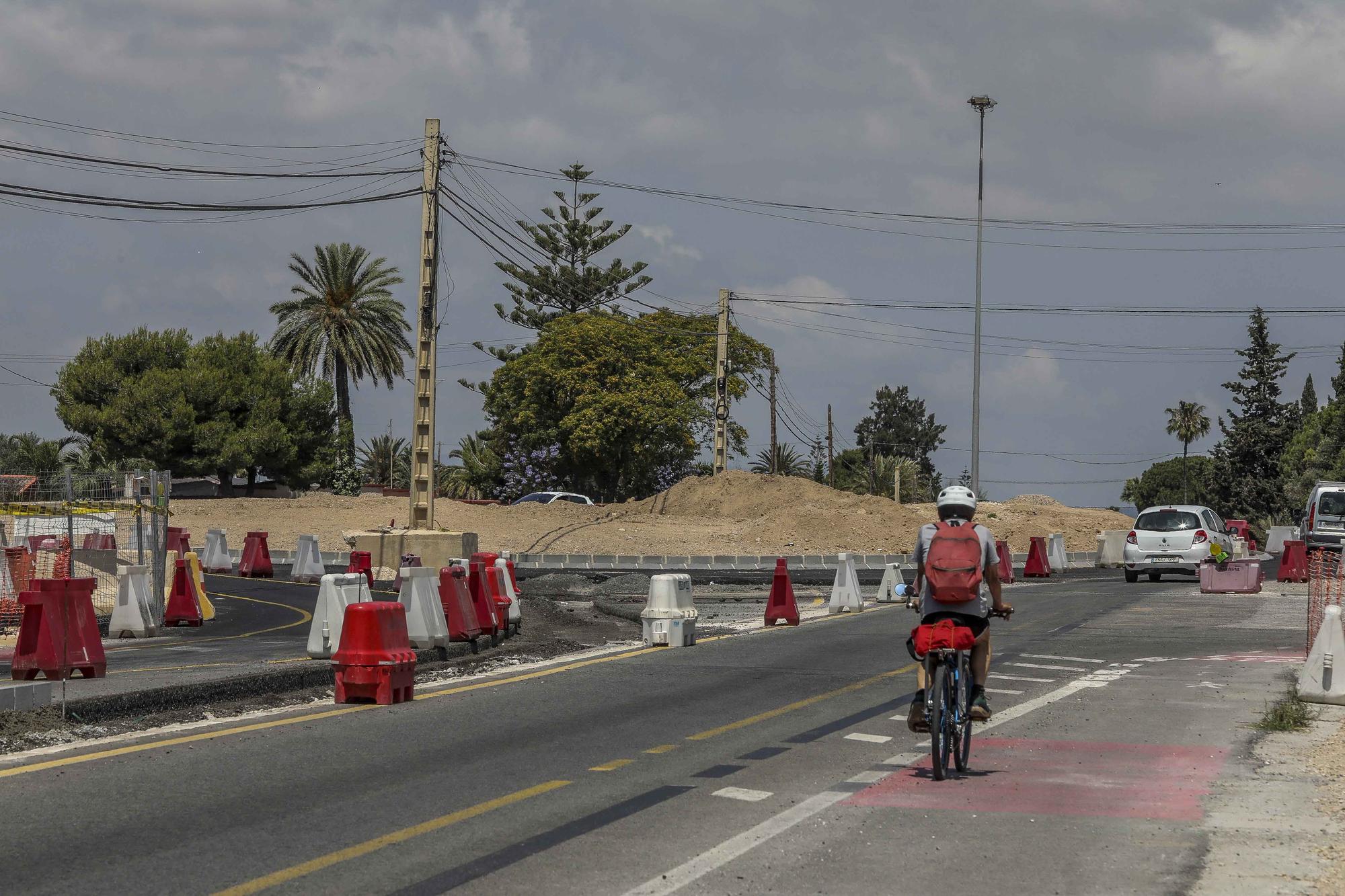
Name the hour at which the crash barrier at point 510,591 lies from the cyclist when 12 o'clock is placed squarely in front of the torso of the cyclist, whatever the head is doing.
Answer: The crash barrier is roughly at 11 o'clock from the cyclist.

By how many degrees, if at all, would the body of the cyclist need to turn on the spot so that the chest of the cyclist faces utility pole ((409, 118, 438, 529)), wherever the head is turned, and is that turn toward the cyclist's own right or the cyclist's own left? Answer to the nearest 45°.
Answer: approximately 45° to the cyclist's own left

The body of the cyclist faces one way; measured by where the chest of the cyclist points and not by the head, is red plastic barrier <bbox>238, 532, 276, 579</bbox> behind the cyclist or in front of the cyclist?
in front

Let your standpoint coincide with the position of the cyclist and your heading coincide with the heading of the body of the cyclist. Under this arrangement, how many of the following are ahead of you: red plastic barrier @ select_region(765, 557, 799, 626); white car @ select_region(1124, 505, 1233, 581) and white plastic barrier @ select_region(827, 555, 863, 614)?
3

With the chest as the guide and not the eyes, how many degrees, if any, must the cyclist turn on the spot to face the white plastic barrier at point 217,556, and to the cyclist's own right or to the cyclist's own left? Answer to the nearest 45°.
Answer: approximately 45° to the cyclist's own left

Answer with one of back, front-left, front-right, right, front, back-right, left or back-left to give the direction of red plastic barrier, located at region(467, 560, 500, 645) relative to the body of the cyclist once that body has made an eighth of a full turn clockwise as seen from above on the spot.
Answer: left

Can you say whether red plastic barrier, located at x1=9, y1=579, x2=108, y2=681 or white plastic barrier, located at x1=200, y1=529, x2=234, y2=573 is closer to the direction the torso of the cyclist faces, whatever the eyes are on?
the white plastic barrier

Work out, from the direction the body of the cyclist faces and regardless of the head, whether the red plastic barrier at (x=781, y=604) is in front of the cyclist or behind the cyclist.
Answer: in front

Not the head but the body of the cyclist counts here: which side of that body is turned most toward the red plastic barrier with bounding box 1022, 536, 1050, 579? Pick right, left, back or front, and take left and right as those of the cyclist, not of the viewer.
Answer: front

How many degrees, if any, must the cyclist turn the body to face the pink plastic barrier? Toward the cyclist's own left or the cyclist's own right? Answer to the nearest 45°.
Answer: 0° — they already face it

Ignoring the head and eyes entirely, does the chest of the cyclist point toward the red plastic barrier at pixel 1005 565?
yes

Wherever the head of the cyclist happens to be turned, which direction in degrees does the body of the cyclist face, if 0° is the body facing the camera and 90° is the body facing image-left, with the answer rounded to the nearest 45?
approximately 180°

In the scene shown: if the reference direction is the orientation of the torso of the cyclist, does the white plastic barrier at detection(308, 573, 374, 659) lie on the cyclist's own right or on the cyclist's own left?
on the cyclist's own left

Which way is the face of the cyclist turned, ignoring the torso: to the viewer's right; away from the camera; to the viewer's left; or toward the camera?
away from the camera

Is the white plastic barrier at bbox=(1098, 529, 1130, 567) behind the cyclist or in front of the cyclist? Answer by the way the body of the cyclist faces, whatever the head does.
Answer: in front

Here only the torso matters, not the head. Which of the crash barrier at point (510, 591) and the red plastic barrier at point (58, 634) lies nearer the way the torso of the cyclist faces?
the crash barrier
